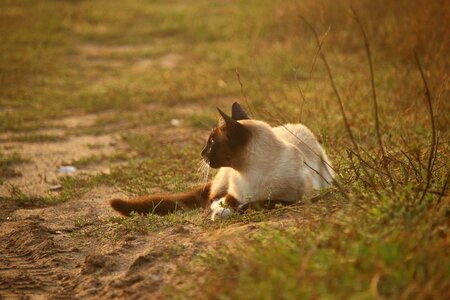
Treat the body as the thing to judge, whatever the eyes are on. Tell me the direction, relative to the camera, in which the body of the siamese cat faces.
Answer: to the viewer's left

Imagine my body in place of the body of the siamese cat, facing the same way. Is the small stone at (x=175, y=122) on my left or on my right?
on my right

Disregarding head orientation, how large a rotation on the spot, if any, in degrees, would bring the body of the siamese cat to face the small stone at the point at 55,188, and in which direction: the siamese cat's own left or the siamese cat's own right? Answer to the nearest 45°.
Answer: approximately 45° to the siamese cat's own right

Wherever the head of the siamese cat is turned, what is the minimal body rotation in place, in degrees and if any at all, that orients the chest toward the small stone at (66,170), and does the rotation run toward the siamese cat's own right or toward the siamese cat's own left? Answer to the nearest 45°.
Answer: approximately 45° to the siamese cat's own right
